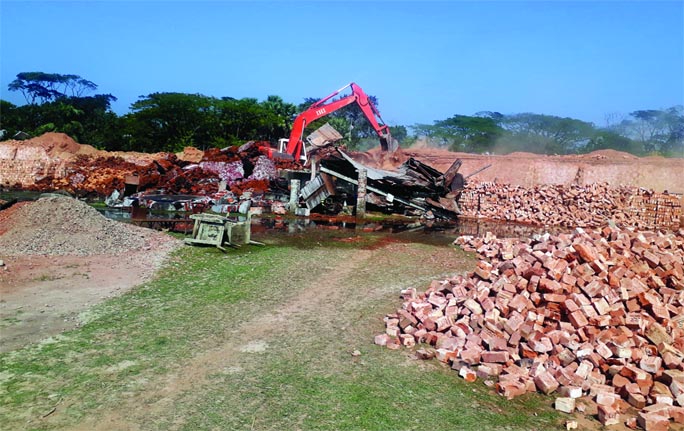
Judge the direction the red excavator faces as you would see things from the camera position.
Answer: facing to the right of the viewer

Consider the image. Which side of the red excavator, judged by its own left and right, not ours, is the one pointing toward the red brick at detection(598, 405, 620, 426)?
right

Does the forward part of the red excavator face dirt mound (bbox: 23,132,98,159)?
no

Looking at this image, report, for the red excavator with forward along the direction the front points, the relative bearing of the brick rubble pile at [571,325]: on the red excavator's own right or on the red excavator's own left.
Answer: on the red excavator's own right

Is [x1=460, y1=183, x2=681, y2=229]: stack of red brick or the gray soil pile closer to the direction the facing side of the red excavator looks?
the stack of red brick

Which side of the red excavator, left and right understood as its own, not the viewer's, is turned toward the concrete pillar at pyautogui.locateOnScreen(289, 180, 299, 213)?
right

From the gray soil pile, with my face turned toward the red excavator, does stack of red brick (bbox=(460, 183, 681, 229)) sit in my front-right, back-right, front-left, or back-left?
front-right

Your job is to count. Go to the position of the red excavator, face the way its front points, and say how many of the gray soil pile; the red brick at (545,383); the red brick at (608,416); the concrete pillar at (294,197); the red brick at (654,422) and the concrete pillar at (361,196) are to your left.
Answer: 0

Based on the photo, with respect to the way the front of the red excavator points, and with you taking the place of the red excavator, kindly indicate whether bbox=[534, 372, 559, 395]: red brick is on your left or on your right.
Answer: on your right

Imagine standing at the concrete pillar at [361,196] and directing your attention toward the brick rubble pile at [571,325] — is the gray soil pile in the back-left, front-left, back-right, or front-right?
front-right

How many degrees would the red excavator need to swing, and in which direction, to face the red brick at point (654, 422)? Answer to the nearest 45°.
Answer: approximately 90° to its right

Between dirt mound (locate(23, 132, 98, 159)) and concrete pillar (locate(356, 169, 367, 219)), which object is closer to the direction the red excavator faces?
the concrete pillar

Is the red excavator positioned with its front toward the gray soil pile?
no

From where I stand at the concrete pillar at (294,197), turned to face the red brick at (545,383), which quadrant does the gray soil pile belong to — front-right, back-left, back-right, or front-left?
front-right

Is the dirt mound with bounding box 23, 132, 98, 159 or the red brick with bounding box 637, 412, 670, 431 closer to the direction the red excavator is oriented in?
the red brick

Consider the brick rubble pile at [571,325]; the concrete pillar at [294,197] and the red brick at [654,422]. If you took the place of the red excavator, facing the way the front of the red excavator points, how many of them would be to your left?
0
